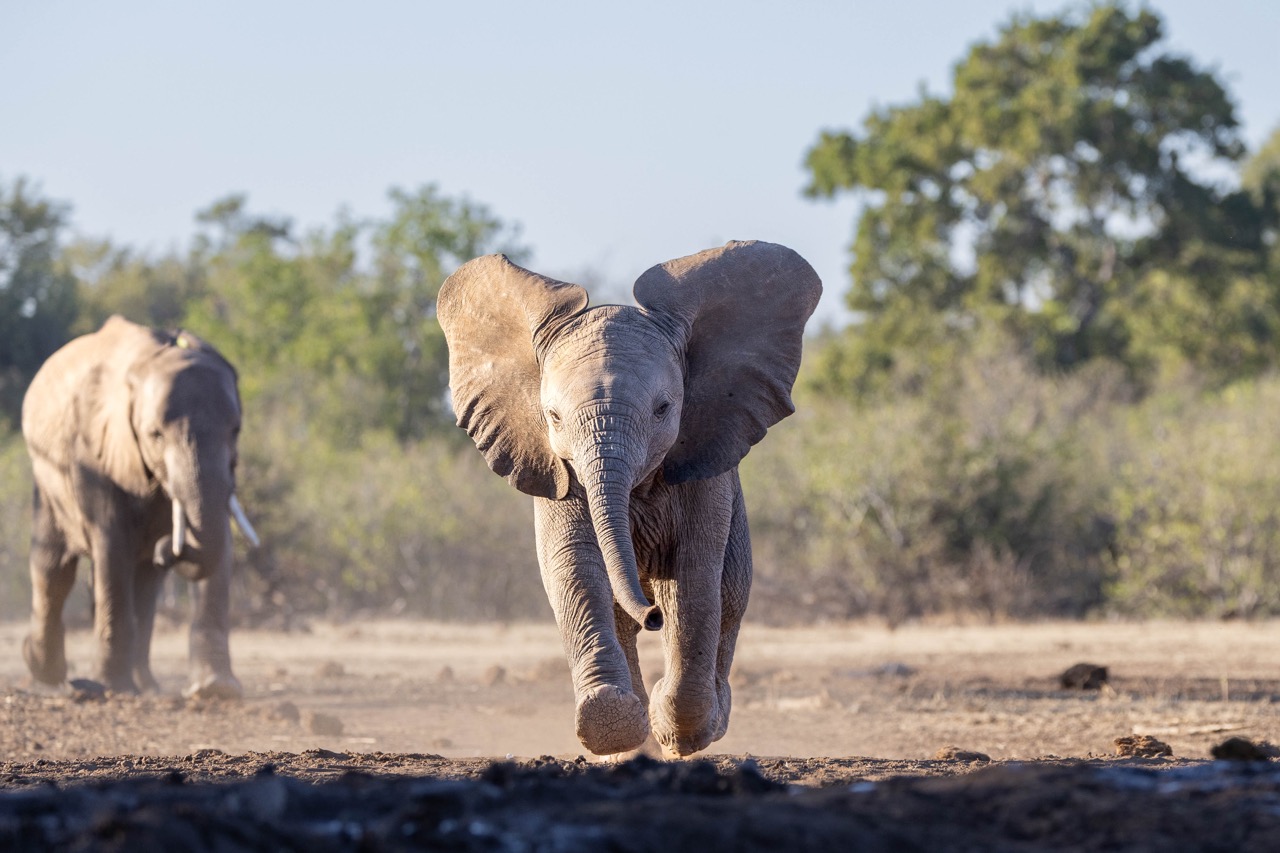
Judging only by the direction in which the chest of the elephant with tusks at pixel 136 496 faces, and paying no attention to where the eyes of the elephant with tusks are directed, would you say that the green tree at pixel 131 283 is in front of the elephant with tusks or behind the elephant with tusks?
behind

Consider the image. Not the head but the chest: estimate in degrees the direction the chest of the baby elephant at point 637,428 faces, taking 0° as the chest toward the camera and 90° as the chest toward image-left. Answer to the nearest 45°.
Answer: approximately 0°

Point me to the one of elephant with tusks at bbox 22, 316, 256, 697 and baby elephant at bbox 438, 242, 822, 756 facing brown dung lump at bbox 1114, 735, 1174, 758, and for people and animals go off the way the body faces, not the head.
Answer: elephant with tusks at bbox 22, 316, 256, 697

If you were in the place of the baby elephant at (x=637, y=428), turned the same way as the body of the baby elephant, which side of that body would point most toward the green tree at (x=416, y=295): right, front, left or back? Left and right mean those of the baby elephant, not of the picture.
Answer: back

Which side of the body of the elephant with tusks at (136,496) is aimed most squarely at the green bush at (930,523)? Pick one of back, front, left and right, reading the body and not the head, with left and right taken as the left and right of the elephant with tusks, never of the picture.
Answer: left

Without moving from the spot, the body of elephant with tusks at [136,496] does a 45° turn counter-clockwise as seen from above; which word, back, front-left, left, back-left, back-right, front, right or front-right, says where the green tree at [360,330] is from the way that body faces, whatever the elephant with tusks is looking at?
left

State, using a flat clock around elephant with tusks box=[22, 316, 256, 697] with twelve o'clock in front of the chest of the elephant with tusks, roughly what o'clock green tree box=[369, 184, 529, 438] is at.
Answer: The green tree is roughly at 8 o'clock from the elephant with tusks.

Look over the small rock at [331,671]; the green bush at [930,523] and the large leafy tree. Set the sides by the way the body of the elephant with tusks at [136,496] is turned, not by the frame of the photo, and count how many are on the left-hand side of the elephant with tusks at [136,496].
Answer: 3

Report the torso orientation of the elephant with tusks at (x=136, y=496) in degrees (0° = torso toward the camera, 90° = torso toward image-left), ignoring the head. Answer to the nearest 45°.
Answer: approximately 315°

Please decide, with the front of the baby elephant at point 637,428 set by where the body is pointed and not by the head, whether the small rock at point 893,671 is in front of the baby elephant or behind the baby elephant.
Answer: behind
